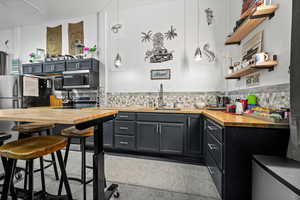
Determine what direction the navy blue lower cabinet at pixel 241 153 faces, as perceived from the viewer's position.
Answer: facing to the left of the viewer

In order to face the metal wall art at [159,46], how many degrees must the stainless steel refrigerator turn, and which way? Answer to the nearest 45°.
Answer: approximately 45° to its left

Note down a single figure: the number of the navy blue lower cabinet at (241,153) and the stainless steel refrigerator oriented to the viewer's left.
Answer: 1

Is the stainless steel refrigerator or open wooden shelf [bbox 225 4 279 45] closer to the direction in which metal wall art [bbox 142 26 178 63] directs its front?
the open wooden shelf

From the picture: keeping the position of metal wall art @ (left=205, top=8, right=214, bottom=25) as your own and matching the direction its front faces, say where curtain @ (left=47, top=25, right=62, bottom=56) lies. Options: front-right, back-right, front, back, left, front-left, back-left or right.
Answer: right

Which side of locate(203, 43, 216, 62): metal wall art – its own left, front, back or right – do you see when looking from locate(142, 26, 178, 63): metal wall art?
right

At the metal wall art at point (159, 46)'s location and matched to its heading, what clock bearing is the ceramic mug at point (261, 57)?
The ceramic mug is roughly at 11 o'clock from the metal wall art.

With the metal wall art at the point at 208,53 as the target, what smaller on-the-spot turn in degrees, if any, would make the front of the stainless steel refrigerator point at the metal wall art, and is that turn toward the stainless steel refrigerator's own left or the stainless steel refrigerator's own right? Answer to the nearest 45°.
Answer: approximately 45° to the stainless steel refrigerator's own left
